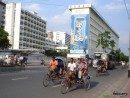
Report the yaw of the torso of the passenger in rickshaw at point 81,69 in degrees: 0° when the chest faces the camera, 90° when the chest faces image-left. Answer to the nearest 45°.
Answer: approximately 45°

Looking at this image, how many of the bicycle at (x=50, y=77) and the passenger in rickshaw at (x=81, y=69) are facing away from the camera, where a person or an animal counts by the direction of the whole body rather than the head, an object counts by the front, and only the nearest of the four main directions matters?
0

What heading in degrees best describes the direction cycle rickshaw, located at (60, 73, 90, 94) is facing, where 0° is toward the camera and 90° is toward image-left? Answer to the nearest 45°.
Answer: approximately 45°

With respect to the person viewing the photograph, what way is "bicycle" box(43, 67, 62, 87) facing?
facing the viewer and to the left of the viewer

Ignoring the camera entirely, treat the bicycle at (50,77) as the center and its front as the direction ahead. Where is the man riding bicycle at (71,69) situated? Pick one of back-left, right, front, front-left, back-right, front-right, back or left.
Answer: left
